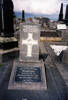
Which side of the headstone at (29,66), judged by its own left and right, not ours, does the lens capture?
front

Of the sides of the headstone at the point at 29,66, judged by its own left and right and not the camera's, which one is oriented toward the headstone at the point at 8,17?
back
